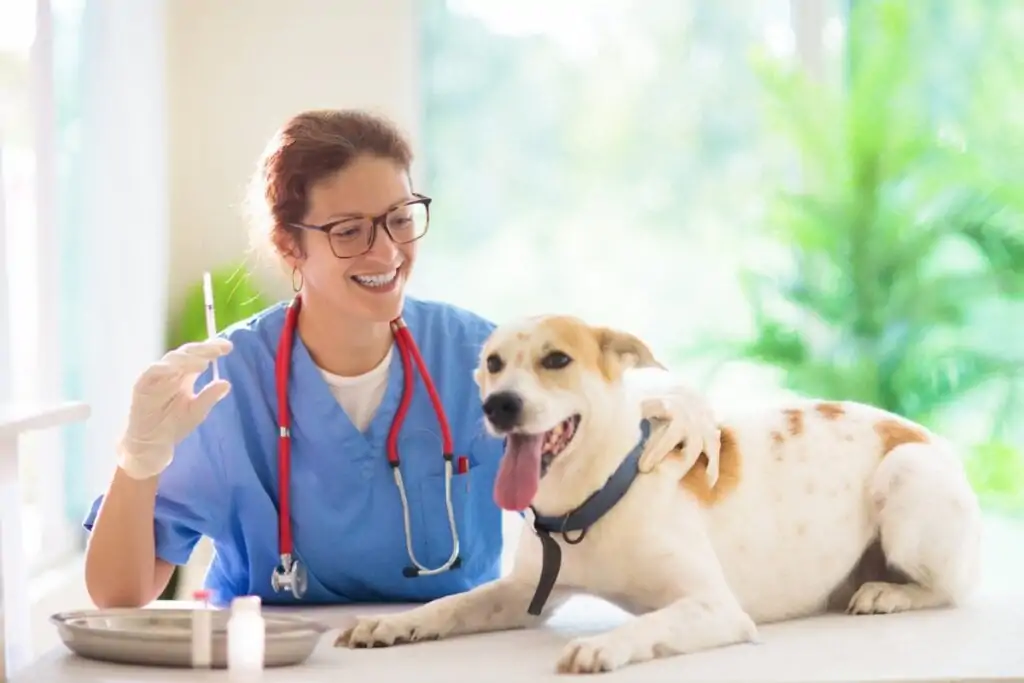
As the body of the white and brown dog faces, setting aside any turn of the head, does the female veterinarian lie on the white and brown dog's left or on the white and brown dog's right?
on the white and brown dog's right

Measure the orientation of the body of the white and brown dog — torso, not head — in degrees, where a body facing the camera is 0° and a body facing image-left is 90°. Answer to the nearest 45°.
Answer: approximately 45°

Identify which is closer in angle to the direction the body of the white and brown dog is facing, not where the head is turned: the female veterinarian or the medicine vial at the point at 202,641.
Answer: the medicine vial

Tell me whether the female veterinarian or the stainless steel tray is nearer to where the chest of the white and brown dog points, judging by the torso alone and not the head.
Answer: the stainless steel tray

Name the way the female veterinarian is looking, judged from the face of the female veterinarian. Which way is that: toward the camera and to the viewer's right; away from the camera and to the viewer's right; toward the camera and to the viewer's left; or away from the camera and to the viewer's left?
toward the camera and to the viewer's right

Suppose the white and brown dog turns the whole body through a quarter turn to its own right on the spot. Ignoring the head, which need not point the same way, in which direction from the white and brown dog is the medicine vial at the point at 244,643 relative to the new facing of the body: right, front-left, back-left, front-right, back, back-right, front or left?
left

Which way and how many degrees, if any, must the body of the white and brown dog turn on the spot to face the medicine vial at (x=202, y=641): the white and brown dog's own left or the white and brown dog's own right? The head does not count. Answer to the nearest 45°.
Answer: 0° — it already faces it
